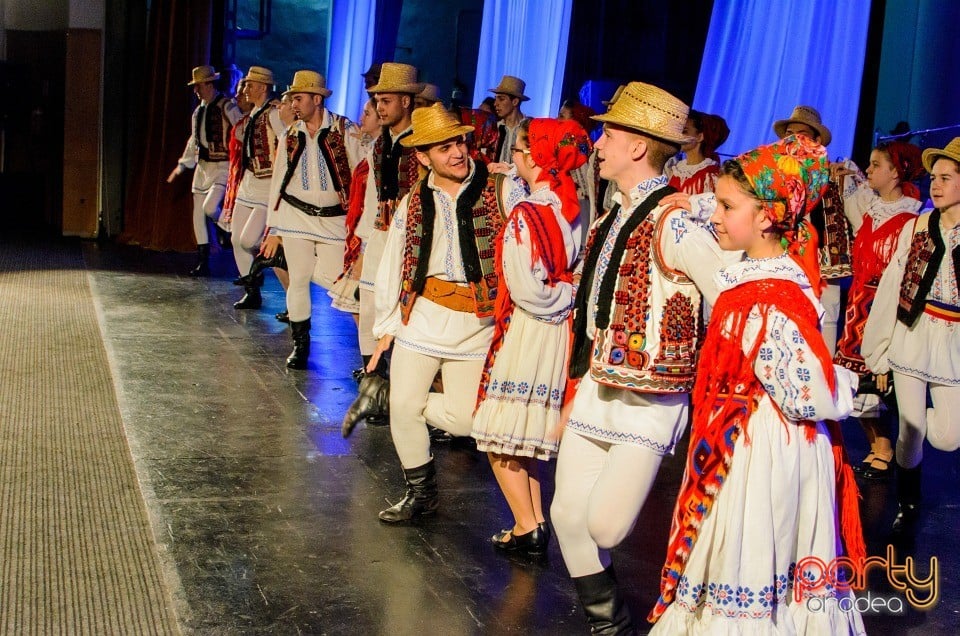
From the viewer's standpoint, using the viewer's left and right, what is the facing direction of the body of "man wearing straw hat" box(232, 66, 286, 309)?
facing the viewer and to the left of the viewer

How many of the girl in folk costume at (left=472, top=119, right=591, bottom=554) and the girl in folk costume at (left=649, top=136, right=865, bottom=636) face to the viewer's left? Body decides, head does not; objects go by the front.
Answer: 2

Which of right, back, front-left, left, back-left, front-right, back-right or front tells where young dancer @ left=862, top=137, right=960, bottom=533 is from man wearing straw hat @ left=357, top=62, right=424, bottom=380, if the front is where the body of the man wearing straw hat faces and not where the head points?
left

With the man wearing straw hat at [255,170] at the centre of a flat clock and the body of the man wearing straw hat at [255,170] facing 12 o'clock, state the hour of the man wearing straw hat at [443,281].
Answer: the man wearing straw hat at [443,281] is roughly at 10 o'clock from the man wearing straw hat at [255,170].

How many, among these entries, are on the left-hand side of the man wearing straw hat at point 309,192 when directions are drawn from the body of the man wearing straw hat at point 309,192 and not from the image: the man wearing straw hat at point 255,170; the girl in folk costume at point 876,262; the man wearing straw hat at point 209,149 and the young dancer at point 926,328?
2

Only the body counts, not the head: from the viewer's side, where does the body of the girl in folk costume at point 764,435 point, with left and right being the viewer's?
facing to the left of the viewer

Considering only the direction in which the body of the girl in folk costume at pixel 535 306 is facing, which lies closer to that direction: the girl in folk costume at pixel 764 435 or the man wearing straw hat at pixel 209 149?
the man wearing straw hat

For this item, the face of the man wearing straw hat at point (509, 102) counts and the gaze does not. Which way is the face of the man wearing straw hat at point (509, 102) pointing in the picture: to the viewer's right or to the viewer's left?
to the viewer's left

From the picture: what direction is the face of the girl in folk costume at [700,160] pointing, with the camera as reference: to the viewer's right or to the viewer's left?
to the viewer's left
